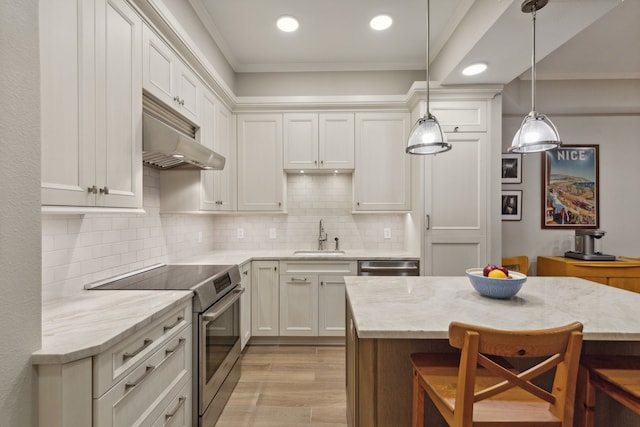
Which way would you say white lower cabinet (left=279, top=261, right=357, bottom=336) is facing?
toward the camera

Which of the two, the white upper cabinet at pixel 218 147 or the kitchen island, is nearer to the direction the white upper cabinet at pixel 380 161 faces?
the kitchen island

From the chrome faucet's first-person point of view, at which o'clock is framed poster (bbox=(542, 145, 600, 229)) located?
The framed poster is roughly at 9 o'clock from the chrome faucet.

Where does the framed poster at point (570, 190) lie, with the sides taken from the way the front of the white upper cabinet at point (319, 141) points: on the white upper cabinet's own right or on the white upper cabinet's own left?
on the white upper cabinet's own left

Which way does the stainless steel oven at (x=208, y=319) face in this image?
to the viewer's right

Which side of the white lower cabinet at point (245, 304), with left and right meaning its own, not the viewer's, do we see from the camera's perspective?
right

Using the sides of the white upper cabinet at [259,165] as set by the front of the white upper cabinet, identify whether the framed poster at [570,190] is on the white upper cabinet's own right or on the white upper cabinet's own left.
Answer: on the white upper cabinet's own left

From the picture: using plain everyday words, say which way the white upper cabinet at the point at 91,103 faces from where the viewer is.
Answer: facing the viewer and to the right of the viewer

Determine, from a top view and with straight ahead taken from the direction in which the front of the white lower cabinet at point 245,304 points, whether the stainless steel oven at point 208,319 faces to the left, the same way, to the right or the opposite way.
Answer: the same way

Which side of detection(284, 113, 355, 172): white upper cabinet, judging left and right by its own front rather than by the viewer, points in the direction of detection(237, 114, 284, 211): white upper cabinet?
right

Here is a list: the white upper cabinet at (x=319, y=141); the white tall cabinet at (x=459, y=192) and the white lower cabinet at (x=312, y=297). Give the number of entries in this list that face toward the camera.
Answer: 3

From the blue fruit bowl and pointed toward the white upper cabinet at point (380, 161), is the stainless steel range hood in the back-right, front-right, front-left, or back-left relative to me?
front-left

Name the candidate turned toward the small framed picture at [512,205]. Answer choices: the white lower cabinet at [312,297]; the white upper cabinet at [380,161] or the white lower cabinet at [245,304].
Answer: the white lower cabinet at [245,304]

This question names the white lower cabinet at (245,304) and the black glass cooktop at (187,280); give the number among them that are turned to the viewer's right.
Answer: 2

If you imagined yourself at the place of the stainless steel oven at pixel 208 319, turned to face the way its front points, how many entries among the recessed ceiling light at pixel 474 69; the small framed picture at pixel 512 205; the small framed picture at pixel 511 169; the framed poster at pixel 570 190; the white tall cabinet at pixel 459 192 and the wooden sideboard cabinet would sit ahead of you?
6

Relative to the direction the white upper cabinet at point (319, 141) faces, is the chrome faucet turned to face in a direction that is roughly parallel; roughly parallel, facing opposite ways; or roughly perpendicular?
roughly parallel

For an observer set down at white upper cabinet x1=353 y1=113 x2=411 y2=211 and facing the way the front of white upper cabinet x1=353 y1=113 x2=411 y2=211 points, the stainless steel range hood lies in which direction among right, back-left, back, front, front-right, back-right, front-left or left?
front-right

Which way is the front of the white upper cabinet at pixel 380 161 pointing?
toward the camera

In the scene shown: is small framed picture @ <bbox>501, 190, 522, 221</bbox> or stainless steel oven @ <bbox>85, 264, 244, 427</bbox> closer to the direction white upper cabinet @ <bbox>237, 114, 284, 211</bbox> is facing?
the stainless steel oven
